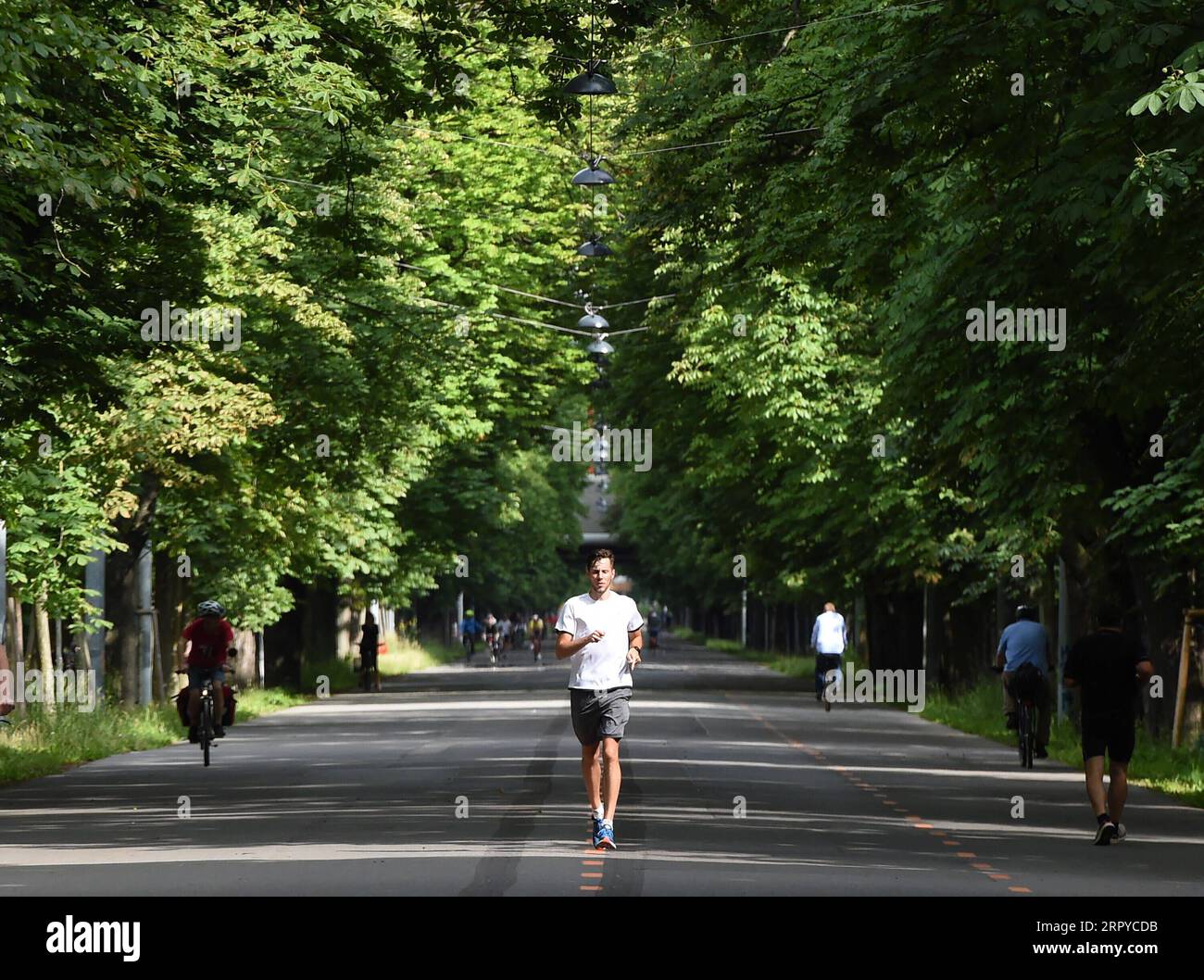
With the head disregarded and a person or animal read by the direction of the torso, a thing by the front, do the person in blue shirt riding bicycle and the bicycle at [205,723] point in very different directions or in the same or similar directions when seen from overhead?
very different directions

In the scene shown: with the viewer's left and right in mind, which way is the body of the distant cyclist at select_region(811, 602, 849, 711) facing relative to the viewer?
facing away from the viewer

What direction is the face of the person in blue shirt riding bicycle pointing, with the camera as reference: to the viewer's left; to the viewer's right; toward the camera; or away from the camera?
away from the camera

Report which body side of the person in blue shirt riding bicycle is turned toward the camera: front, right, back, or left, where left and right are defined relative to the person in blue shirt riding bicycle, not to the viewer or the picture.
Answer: back

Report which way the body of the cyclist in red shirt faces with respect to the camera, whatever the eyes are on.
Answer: toward the camera

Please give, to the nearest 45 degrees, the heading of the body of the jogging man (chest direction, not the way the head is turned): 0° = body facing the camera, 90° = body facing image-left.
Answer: approximately 0°

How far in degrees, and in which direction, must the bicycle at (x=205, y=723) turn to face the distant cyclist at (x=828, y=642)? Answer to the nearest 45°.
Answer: approximately 135° to its left

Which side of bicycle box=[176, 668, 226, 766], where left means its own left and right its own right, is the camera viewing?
front

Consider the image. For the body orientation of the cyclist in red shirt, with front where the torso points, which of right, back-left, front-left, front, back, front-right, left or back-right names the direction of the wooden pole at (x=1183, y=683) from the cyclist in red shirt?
left

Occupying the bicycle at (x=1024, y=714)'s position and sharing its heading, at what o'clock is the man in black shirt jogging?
The man in black shirt jogging is roughly at 6 o'clock from the bicycle.

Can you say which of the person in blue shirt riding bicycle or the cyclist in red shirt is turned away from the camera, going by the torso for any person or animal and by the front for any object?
the person in blue shirt riding bicycle
